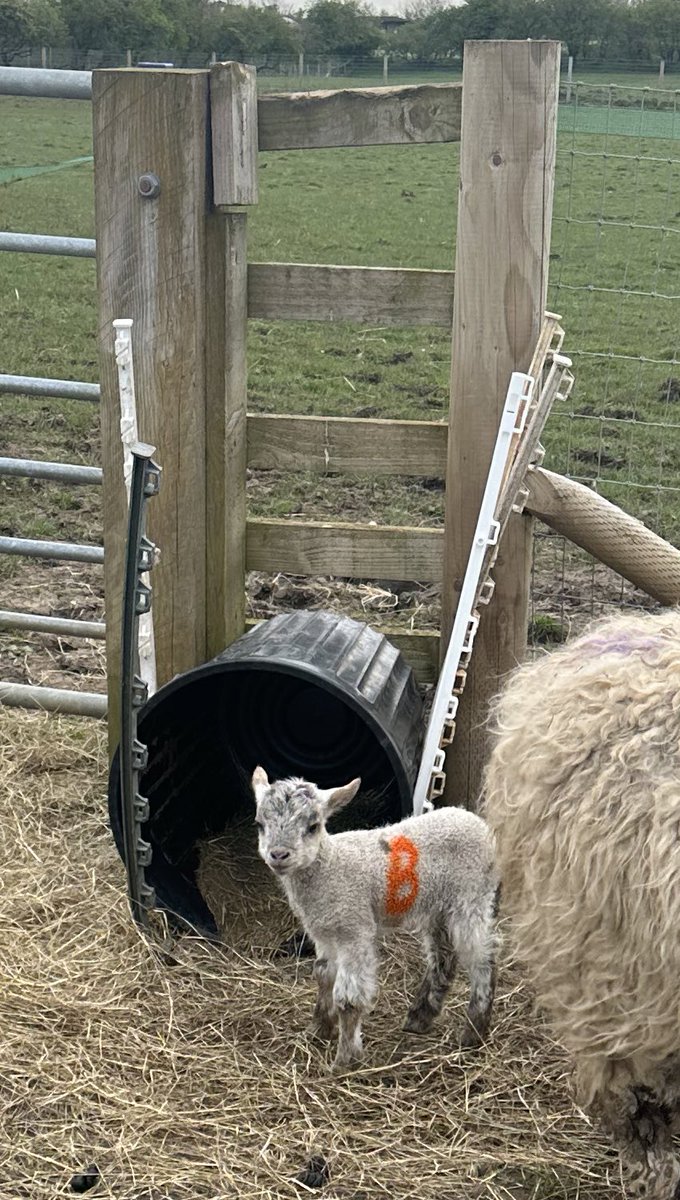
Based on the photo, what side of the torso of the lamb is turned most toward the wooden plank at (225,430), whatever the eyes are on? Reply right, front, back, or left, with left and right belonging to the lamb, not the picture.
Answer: right

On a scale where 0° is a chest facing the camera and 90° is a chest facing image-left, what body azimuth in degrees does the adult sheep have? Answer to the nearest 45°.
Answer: approximately 270°

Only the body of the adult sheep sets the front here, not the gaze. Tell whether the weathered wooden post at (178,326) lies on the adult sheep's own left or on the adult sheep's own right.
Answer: on the adult sheep's own left

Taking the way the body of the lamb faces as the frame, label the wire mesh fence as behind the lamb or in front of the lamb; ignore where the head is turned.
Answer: behind

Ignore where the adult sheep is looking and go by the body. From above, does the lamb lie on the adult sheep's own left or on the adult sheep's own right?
on the adult sheep's own left

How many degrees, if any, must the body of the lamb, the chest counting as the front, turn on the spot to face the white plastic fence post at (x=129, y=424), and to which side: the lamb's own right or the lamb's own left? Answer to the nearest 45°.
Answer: approximately 90° to the lamb's own right

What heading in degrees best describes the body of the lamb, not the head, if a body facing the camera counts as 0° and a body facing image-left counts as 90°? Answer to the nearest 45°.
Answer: approximately 45°

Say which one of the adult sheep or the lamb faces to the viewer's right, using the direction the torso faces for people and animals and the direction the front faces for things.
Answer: the adult sheep

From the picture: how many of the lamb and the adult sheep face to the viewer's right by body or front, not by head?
1
